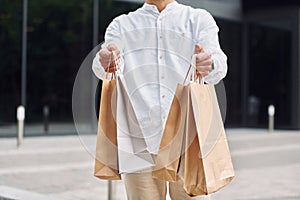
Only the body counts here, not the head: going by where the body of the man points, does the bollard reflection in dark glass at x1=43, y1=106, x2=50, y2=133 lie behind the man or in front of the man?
behind

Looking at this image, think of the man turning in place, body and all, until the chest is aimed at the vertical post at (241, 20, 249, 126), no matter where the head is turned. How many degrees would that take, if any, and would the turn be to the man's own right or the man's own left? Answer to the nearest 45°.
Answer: approximately 180°

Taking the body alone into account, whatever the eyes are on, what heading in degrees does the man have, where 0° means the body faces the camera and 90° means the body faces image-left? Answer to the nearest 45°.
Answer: approximately 0°

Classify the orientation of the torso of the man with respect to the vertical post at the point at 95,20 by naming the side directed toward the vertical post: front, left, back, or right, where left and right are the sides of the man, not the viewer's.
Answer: back
